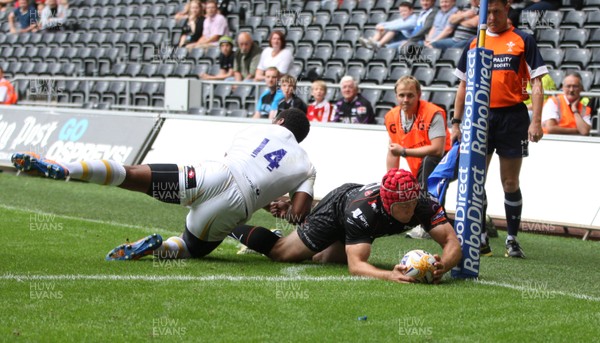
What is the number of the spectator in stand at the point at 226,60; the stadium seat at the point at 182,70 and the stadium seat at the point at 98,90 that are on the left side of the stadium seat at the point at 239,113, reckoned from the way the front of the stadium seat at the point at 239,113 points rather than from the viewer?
0

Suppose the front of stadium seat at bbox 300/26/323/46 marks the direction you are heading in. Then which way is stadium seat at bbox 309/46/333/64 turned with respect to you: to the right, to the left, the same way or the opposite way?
the same way

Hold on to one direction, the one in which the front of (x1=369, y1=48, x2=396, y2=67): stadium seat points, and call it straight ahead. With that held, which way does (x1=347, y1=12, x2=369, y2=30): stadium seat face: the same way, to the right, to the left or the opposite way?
the same way

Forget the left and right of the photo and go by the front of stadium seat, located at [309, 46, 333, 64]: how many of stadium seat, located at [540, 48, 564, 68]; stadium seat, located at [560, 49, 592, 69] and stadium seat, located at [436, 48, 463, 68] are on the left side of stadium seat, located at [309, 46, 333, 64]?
3

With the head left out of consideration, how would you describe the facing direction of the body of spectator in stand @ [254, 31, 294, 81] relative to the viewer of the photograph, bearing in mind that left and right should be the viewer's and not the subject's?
facing the viewer and to the left of the viewer

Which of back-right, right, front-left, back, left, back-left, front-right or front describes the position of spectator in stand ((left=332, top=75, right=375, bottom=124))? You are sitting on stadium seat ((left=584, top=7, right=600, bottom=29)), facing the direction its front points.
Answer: front

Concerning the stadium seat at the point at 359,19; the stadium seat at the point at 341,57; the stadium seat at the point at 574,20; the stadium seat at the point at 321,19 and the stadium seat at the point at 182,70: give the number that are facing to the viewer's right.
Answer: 0

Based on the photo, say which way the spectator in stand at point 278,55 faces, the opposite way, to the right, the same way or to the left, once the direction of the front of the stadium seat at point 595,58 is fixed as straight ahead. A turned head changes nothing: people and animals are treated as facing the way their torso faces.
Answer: the same way

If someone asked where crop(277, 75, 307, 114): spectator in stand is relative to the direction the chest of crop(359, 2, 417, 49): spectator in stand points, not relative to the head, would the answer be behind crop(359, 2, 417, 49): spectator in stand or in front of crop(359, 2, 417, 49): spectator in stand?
in front

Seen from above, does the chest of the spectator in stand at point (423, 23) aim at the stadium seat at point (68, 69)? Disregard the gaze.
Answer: no

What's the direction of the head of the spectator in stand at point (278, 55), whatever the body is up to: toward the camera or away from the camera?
toward the camera

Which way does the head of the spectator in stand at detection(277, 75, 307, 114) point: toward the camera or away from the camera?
toward the camera

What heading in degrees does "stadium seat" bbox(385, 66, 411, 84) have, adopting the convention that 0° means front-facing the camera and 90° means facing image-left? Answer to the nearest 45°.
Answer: approximately 45°

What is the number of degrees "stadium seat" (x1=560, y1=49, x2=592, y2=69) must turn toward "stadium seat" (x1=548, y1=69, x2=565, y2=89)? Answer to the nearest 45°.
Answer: approximately 45° to its left

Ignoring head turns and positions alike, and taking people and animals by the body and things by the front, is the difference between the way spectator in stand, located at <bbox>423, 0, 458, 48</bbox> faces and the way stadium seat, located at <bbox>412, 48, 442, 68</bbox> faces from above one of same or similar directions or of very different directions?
same or similar directions

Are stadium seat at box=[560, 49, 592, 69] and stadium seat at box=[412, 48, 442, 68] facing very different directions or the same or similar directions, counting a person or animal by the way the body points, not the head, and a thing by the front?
same or similar directions

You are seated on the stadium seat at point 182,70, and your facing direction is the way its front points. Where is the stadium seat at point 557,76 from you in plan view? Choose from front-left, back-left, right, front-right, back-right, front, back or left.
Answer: left

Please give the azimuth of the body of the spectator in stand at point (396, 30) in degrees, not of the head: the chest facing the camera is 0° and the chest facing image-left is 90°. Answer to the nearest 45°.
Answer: approximately 45°

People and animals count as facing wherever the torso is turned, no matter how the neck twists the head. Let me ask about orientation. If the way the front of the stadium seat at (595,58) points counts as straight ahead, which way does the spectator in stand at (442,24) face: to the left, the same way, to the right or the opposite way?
the same way
